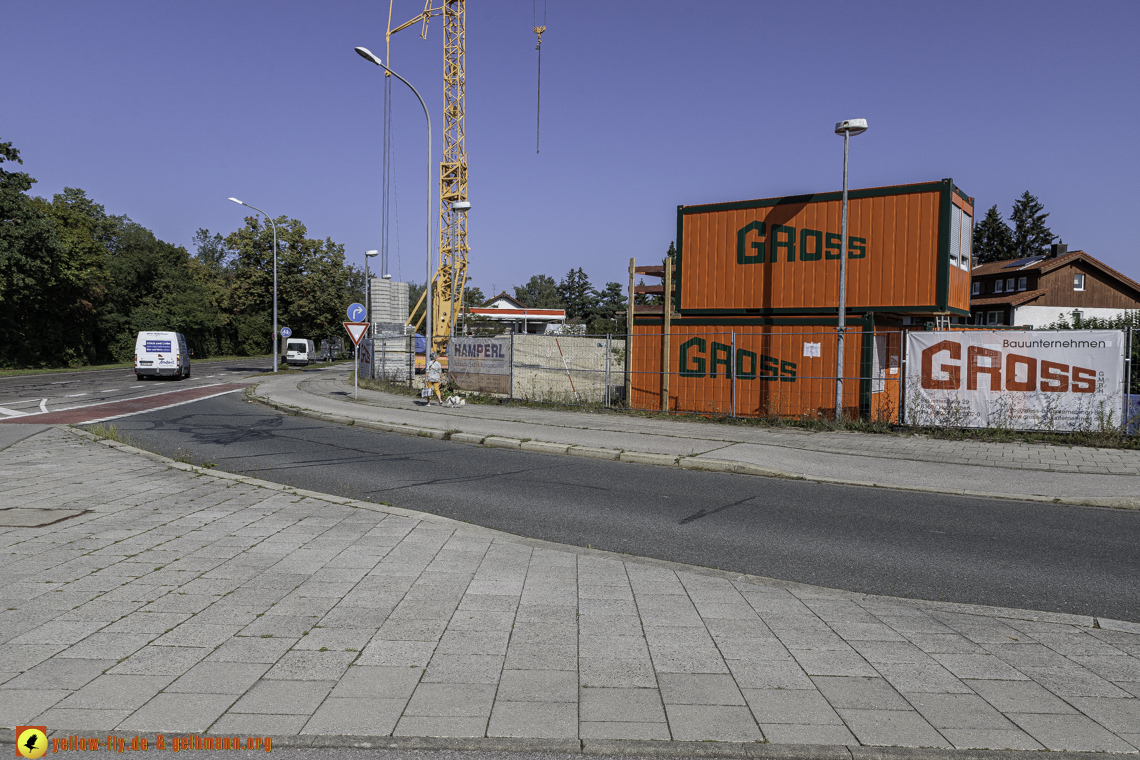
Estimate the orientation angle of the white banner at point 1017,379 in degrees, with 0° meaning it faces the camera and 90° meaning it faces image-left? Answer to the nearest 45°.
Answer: approximately 0°

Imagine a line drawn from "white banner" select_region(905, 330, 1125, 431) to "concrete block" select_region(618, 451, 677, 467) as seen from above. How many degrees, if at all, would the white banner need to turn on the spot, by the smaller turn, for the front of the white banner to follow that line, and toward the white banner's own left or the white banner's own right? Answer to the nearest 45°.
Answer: approximately 45° to the white banner's own right

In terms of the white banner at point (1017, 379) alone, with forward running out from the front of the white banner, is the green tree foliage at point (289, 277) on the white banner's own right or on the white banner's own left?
on the white banner's own right

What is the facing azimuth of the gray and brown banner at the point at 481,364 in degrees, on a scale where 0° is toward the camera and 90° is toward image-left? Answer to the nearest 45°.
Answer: approximately 0°

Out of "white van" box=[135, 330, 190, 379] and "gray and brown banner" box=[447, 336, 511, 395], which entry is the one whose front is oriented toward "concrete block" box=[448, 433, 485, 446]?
the gray and brown banner
